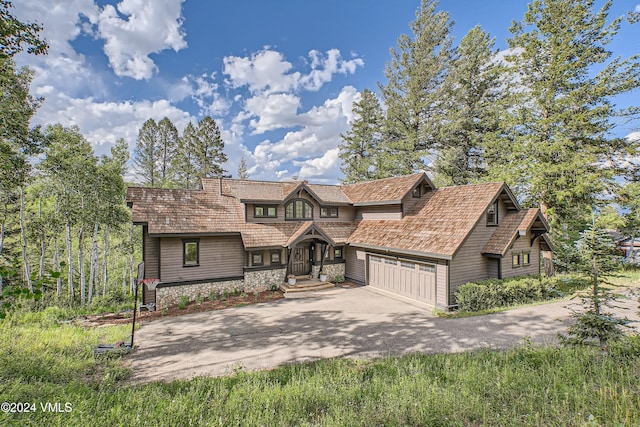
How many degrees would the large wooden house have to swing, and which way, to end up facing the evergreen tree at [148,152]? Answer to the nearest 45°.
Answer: approximately 135° to its right

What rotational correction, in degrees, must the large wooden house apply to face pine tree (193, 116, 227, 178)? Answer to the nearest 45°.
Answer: approximately 135° to its right

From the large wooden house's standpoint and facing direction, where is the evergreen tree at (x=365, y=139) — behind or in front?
behind

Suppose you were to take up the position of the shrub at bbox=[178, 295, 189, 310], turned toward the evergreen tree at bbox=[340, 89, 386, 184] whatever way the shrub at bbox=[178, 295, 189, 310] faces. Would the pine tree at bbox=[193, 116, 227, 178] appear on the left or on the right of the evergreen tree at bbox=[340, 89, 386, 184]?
left

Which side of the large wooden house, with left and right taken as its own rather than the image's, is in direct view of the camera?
front

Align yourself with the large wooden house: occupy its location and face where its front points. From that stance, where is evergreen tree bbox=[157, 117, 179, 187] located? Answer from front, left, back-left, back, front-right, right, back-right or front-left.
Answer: back-right

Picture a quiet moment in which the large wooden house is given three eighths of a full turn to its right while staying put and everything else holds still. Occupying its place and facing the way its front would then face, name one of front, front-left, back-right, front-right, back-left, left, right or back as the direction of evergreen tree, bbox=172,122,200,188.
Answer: front

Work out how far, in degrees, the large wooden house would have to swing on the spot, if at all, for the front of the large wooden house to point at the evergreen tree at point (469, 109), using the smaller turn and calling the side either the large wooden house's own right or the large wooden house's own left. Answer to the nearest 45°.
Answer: approximately 135° to the large wooden house's own left
